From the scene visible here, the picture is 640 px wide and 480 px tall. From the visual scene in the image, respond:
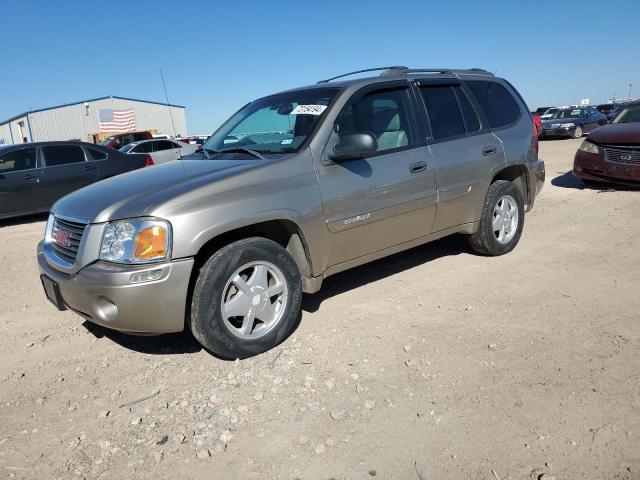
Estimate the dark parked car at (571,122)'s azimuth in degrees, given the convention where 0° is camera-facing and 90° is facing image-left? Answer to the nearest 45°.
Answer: approximately 45°

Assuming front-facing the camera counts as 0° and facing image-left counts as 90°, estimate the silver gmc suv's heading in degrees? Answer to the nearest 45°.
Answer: approximately 45°

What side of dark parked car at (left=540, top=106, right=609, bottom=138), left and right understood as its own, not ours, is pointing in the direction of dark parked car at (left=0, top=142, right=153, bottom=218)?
front

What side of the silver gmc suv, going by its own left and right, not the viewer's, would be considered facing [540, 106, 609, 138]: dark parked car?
back

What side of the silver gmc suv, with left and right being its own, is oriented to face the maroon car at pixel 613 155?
back

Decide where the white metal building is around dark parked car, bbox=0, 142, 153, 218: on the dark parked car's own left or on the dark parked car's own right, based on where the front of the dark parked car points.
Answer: on the dark parked car's own right

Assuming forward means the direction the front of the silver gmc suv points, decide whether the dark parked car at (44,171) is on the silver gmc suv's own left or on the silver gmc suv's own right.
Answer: on the silver gmc suv's own right

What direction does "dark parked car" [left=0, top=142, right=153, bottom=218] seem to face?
to the viewer's left

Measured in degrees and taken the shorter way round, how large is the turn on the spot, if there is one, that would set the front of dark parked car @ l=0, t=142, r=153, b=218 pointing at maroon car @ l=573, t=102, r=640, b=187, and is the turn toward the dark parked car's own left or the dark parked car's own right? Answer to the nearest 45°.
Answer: approximately 135° to the dark parked car's own left

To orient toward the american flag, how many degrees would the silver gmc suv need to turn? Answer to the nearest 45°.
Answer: approximately 135° to its right
